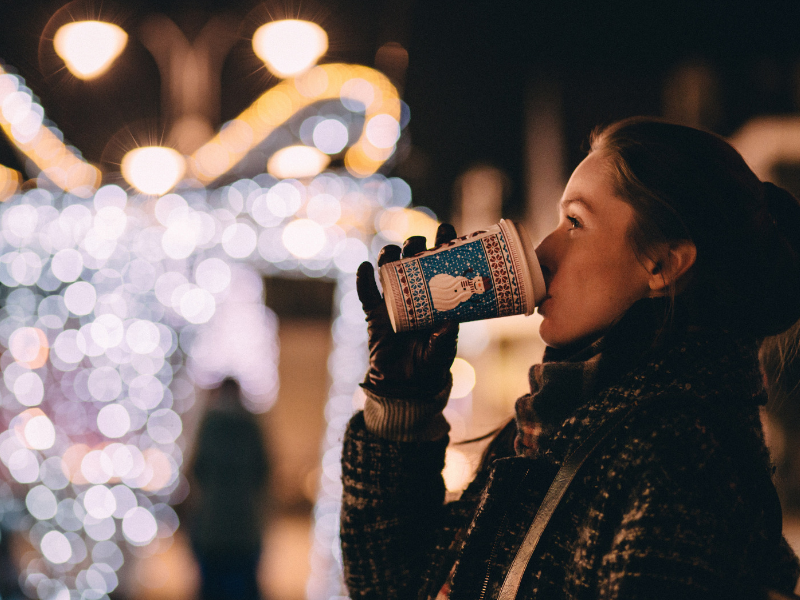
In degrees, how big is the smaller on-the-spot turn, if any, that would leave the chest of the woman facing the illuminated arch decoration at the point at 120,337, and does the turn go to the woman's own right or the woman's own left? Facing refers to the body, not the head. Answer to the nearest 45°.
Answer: approximately 45° to the woman's own right

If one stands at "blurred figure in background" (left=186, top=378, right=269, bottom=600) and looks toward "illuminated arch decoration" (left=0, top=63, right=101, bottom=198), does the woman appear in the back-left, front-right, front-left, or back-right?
back-left

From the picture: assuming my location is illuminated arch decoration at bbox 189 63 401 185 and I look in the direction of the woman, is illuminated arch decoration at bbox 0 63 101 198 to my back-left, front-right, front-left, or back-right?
back-right

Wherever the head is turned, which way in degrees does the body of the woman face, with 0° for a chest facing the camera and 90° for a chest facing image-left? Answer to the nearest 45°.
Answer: approximately 90°

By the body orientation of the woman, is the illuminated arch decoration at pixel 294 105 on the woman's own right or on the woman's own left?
on the woman's own right

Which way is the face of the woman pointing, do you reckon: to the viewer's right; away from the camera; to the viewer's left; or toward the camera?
to the viewer's left

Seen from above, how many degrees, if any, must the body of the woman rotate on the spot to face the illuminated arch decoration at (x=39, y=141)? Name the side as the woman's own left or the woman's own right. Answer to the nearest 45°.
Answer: approximately 45° to the woman's own right
